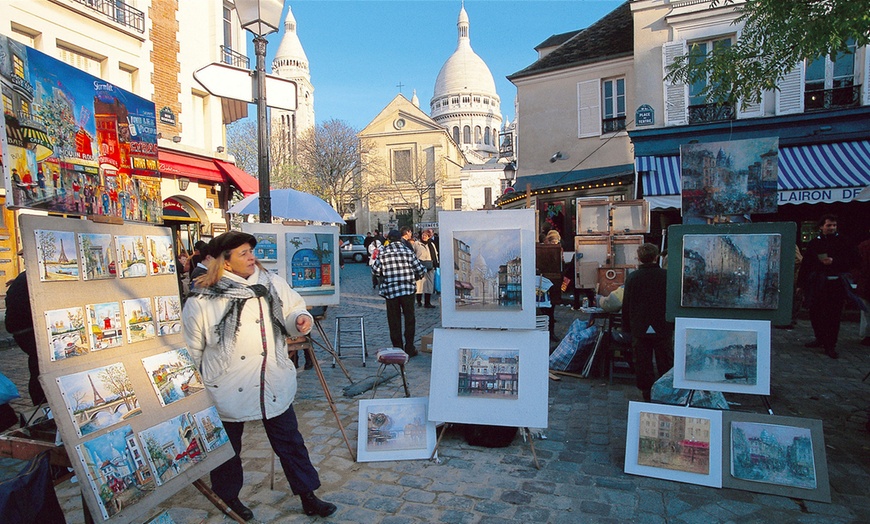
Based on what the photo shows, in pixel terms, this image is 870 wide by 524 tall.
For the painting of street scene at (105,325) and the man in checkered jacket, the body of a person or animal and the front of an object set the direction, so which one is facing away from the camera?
the man in checkered jacket

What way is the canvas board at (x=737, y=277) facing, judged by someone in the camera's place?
facing the viewer

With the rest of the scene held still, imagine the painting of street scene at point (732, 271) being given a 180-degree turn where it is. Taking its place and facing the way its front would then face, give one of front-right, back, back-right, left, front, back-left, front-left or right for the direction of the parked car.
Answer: front-left

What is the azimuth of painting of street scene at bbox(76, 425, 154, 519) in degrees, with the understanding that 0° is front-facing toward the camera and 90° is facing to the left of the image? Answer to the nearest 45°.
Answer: approximately 315°

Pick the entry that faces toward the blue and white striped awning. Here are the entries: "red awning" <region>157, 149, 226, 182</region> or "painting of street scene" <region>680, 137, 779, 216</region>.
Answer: the red awning

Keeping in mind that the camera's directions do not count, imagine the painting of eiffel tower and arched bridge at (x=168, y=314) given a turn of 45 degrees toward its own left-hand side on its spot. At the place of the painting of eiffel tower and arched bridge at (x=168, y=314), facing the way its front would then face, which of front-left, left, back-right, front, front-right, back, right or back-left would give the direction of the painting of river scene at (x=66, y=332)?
back-right

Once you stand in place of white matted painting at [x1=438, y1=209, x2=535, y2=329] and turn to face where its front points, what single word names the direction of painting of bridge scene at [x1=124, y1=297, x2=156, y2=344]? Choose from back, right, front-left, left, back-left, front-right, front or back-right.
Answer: front-right

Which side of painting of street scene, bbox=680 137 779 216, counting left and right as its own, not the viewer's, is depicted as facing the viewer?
front

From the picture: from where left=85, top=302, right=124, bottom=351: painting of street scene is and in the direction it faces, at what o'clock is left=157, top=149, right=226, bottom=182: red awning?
The red awning is roughly at 8 o'clock from the painting of street scene.

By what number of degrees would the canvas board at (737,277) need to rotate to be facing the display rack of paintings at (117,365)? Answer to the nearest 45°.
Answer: approximately 45° to its right

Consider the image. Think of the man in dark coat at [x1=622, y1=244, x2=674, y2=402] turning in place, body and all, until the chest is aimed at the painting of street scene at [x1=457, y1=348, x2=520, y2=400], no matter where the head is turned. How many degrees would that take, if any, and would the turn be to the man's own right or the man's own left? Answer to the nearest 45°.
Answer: approximately 135° to the man's own left

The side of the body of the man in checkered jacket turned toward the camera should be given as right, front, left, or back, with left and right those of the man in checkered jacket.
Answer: back

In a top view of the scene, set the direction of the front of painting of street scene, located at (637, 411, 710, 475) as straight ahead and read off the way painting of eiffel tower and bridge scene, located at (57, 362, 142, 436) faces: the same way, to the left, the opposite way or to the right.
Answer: to the left

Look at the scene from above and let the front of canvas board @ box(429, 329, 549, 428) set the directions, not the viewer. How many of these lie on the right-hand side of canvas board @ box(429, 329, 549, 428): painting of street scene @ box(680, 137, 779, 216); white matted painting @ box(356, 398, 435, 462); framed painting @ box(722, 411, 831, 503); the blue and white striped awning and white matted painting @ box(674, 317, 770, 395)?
1

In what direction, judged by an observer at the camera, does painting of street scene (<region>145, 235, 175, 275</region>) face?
facing the viewer and to the right of the viewer

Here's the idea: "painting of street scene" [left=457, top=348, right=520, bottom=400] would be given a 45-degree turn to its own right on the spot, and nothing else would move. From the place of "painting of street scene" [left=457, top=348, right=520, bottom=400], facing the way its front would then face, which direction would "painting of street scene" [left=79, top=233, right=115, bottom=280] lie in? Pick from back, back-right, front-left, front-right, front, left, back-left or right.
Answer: front
